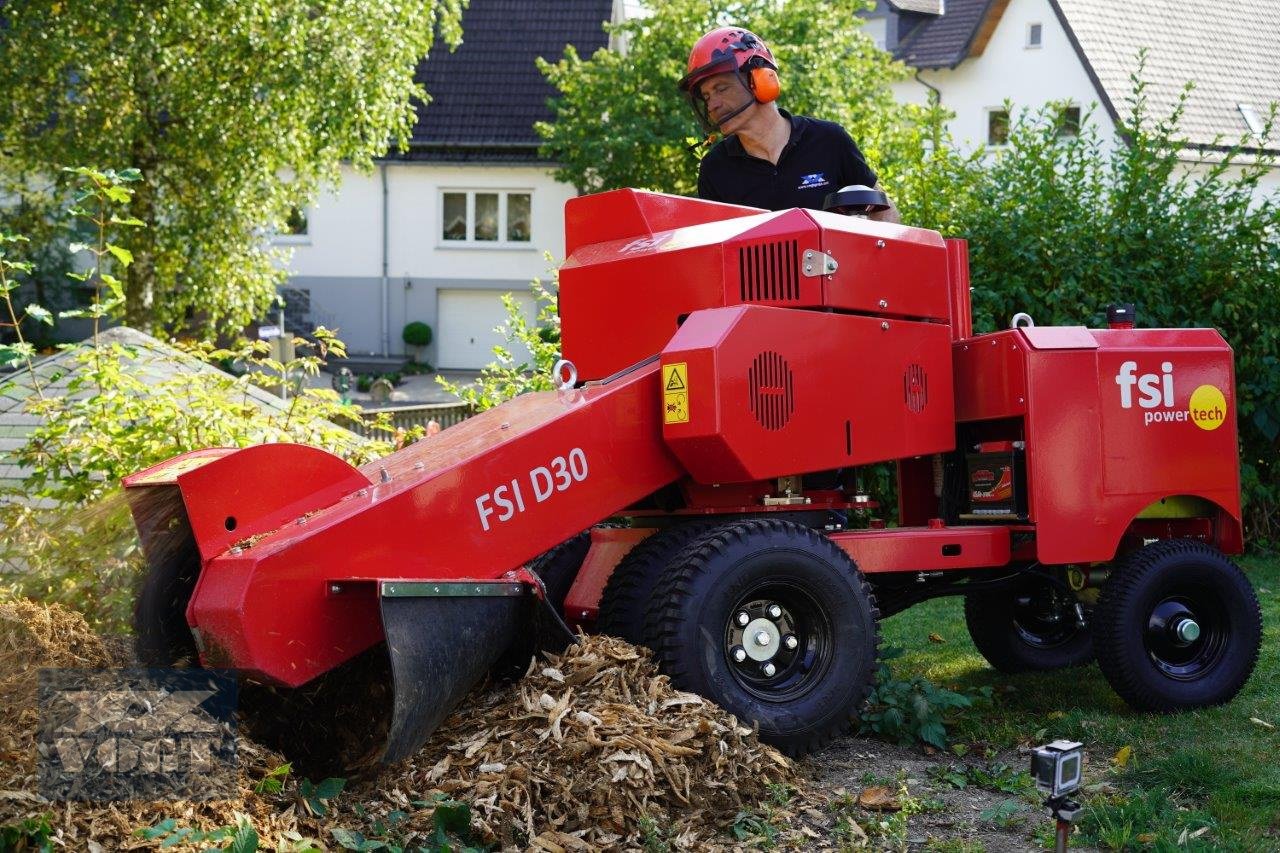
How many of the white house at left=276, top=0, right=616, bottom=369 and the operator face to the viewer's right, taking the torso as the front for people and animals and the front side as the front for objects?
0

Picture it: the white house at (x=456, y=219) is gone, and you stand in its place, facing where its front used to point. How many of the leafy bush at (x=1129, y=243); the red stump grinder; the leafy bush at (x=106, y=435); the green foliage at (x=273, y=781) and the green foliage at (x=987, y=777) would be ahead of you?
5

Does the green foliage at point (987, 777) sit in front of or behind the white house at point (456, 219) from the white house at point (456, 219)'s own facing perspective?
in front

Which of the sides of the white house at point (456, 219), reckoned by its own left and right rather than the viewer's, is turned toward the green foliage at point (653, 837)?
front

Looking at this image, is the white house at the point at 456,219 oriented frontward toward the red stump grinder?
yes

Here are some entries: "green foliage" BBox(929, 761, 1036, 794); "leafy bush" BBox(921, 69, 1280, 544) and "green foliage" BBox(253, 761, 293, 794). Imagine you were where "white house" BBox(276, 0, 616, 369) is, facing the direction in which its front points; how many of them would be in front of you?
3

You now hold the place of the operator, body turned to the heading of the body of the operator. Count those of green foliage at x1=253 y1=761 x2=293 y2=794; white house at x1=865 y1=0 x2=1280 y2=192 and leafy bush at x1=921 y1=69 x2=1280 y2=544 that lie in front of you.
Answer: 1

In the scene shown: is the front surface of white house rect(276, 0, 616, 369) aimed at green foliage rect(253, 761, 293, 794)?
yes

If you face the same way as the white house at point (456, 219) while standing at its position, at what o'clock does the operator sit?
The operator is roughly at 12 o'clock from the white house.

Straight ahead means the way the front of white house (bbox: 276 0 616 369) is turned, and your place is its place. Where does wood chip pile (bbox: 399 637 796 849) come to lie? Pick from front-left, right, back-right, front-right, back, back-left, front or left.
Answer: front

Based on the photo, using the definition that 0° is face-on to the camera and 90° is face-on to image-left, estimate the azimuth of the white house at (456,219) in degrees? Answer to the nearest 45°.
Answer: approximately 0°

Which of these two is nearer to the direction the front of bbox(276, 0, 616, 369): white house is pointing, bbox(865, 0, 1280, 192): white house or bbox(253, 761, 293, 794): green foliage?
the green foliage

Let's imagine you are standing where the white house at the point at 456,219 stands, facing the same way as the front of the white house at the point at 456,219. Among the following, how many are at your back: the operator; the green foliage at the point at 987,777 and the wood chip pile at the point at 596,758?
0

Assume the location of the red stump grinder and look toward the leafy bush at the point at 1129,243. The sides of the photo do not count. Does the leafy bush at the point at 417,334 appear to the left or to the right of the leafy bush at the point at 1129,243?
left

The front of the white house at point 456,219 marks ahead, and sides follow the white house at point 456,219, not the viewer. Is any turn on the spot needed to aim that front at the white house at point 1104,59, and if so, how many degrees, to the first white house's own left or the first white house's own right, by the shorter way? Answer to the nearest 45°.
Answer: approximately 90° to the first white house's own left

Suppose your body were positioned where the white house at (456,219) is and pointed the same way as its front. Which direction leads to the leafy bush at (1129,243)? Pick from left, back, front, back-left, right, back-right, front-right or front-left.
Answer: front

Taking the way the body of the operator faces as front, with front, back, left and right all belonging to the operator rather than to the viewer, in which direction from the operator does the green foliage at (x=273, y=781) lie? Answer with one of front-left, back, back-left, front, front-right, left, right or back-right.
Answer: front

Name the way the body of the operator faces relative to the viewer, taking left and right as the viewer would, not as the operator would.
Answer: facing the viewer and to the left of the viewer
